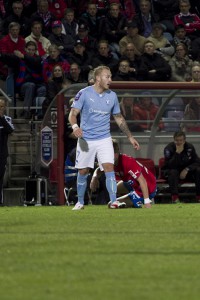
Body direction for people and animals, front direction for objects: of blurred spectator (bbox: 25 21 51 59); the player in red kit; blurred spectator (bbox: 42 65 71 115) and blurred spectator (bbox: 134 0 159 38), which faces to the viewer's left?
the player in red kit

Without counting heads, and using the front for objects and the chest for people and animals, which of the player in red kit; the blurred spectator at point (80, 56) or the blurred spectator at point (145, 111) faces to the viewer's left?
the player in red kit

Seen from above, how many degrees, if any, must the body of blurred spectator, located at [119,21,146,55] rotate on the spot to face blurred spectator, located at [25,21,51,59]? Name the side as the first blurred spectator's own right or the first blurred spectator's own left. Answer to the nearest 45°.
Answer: approximately 90° to the first blurred spectator's own right

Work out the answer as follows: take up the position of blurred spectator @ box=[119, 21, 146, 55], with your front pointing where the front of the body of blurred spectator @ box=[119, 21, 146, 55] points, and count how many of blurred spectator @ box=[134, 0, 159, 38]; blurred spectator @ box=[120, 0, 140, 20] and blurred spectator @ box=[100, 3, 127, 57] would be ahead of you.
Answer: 0

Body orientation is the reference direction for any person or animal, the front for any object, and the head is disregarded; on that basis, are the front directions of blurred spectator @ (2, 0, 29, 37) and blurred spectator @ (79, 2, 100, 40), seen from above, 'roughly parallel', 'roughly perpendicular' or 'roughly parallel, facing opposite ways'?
roughly parallel

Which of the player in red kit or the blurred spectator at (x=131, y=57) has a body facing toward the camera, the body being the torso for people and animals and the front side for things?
the blurred spectator

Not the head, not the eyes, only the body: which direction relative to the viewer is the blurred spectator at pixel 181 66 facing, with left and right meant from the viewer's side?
facing the viewer

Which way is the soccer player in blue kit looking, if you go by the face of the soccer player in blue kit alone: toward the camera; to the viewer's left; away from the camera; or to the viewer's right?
to the viewer's right

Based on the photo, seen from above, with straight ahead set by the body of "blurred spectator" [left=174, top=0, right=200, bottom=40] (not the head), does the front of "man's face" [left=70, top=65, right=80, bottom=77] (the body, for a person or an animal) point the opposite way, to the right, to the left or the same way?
the same way

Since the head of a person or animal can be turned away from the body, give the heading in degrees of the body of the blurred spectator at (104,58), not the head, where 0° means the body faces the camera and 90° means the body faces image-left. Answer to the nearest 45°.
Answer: approximately 0°

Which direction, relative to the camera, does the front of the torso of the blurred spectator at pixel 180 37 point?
toward the camera

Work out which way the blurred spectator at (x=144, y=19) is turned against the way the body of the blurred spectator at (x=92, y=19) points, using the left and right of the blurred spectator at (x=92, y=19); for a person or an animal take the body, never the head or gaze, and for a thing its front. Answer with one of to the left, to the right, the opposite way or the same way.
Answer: the same way

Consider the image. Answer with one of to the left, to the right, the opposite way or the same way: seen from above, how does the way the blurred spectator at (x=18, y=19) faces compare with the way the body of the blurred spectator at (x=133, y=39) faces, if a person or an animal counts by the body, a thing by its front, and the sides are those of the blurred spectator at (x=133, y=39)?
the same way

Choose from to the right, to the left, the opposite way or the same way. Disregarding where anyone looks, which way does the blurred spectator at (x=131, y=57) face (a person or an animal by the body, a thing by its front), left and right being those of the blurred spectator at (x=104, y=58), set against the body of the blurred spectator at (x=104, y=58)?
the same way

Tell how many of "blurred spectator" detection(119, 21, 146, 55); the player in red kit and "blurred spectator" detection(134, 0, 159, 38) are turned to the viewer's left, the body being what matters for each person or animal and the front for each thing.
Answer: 1

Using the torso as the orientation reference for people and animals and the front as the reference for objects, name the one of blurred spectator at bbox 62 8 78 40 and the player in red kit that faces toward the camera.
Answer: the blurred spectator

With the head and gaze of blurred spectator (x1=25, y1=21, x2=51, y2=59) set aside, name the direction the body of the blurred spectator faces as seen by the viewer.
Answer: toward the camera

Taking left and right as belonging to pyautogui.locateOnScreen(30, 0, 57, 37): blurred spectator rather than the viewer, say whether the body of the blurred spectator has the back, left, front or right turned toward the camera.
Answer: front

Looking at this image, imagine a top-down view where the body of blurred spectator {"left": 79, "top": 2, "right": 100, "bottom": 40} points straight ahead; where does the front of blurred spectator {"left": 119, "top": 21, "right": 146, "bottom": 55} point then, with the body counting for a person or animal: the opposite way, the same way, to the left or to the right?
the same way
